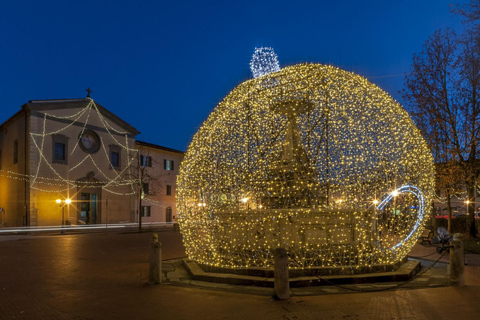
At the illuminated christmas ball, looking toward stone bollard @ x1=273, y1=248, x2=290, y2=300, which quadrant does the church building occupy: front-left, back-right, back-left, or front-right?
back-right

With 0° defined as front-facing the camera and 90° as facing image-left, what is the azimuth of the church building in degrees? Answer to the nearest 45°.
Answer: approximately 315°

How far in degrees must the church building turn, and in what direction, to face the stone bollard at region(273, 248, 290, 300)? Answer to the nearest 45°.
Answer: approximately 45° to its right

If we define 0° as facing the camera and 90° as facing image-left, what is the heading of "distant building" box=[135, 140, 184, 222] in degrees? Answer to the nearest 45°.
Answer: approximately 315°
